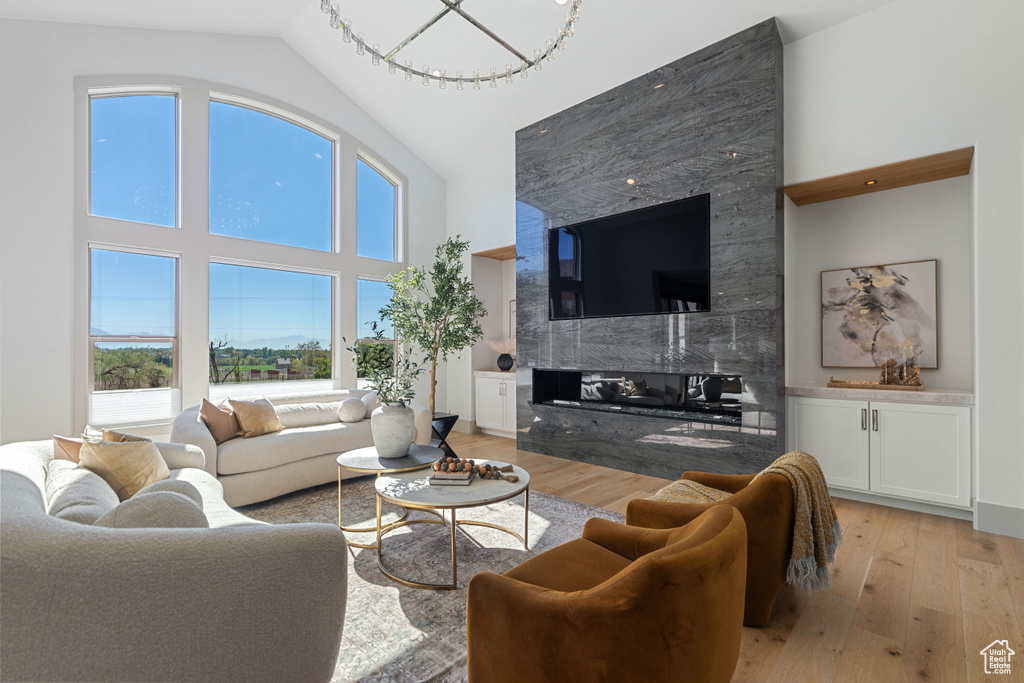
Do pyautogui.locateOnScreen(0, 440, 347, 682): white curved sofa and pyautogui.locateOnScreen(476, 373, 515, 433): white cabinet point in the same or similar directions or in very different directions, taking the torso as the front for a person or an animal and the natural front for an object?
very different directions

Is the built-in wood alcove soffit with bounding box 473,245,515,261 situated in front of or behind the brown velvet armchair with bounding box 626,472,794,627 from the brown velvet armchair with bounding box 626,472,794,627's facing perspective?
in front

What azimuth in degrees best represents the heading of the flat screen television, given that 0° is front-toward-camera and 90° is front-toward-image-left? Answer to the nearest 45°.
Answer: approximately 45°

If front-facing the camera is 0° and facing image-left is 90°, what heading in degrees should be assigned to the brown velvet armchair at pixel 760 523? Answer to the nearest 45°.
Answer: approximately 135°

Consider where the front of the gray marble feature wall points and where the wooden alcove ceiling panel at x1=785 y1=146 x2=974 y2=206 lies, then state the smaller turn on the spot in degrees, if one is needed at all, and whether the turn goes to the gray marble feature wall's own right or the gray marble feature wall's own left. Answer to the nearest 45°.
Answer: approximately 135° to the gray marble feature wall's own left

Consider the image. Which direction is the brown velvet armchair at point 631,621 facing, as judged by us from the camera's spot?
facing away from the viewer and to the left of the viewer

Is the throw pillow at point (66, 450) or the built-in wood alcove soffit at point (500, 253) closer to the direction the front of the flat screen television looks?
the throw pillow

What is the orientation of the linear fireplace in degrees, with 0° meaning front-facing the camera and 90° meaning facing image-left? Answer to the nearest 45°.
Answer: approximately 45°

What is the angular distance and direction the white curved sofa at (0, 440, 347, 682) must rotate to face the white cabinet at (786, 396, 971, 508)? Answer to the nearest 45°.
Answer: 0° — it already faces it

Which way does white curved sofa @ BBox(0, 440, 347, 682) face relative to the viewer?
to the viewer's right
